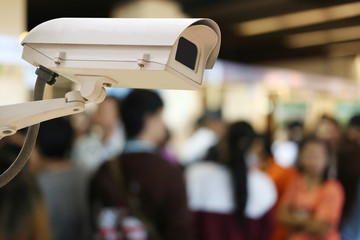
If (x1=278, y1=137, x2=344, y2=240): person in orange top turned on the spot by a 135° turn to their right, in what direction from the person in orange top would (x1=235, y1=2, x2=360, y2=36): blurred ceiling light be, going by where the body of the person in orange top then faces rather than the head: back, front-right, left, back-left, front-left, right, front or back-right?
front

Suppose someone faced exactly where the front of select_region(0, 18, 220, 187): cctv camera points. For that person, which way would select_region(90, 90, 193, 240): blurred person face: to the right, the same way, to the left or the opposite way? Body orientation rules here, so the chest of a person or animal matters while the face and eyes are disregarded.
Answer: to the left

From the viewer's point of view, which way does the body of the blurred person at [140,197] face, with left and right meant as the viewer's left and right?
facing away from the viewer and to the right of the viewer

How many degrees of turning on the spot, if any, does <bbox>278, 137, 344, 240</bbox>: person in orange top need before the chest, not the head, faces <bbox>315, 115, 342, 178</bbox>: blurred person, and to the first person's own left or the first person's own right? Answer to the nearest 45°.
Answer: approximately 135° to the first person's own right

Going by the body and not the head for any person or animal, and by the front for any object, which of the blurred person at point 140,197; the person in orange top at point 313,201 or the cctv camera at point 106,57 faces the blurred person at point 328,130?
the blurred person at point 140,197

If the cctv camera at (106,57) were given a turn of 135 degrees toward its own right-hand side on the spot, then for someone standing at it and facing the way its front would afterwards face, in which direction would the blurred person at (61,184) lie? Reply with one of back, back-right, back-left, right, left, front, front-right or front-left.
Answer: right

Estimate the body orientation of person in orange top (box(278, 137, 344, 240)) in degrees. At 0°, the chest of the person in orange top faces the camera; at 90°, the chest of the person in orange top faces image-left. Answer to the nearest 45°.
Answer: approximately 45°

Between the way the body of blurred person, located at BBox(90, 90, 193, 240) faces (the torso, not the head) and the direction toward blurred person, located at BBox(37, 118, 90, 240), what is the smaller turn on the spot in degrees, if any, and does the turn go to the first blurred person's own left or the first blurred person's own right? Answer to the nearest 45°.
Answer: approximately 90° to the first blurred person's own left
